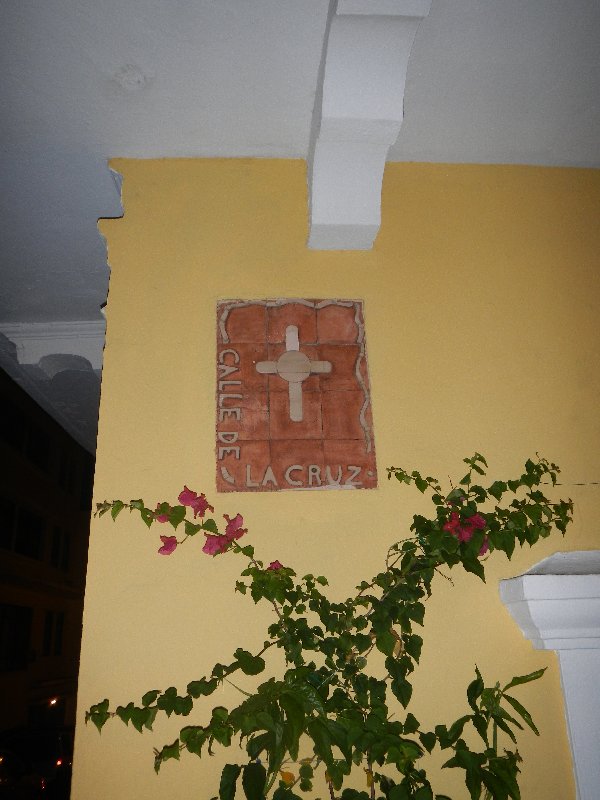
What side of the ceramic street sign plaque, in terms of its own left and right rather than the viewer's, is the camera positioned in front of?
front
